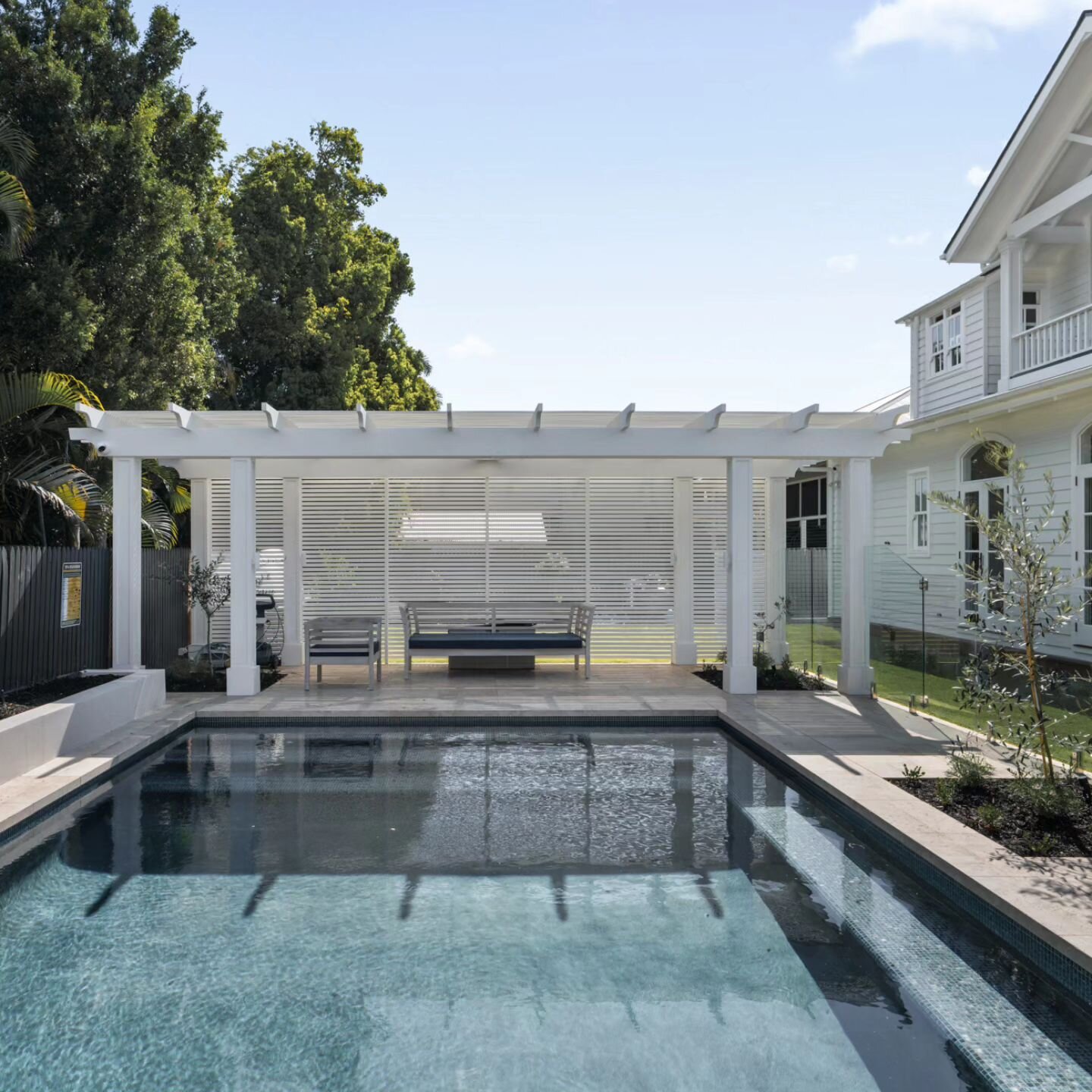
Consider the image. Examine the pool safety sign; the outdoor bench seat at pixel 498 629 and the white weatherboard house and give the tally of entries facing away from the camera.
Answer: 0

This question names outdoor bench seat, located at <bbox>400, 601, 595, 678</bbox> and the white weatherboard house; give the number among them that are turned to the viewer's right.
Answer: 0

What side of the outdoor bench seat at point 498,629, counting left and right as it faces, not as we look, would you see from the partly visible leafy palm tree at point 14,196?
right

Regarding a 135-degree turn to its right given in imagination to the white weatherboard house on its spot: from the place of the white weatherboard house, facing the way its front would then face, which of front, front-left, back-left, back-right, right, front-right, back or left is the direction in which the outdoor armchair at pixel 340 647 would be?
back-left

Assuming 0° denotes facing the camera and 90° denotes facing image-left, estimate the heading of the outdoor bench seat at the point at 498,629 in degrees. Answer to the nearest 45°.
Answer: approximately 0°

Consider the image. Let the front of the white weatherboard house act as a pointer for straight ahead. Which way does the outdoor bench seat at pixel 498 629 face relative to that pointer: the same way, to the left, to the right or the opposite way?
to the left

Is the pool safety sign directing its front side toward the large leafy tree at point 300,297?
no

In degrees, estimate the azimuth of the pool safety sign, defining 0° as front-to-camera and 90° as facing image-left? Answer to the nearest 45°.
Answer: approximately 315°

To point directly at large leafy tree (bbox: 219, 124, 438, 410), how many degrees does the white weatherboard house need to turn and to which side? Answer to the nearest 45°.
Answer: approximately 45° to its right

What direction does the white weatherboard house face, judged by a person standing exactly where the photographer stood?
facing the viewer and to the left of the viewer

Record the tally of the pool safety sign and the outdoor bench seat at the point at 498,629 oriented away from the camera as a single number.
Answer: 0

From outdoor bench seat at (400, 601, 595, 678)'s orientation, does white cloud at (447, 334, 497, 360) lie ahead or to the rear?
to the rear
